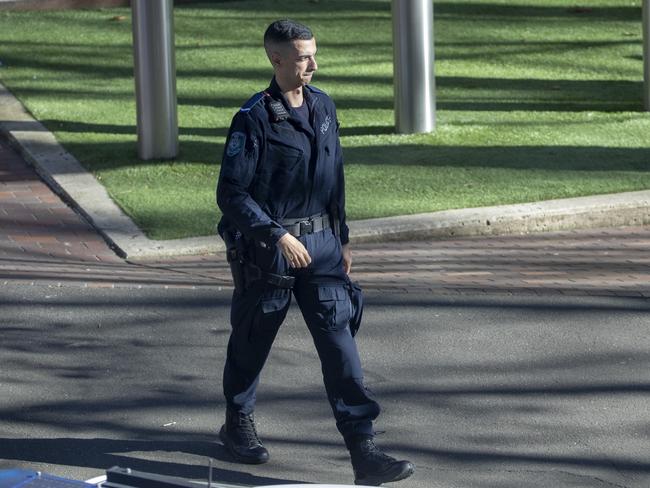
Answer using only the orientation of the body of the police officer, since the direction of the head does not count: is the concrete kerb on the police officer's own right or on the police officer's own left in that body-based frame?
on the police officer's own left

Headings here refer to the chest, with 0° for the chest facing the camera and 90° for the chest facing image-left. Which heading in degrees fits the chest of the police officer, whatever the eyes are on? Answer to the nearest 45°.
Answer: approximately 315°

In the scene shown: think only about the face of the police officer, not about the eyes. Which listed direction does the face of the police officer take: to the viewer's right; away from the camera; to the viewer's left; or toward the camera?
to the viewer's right
